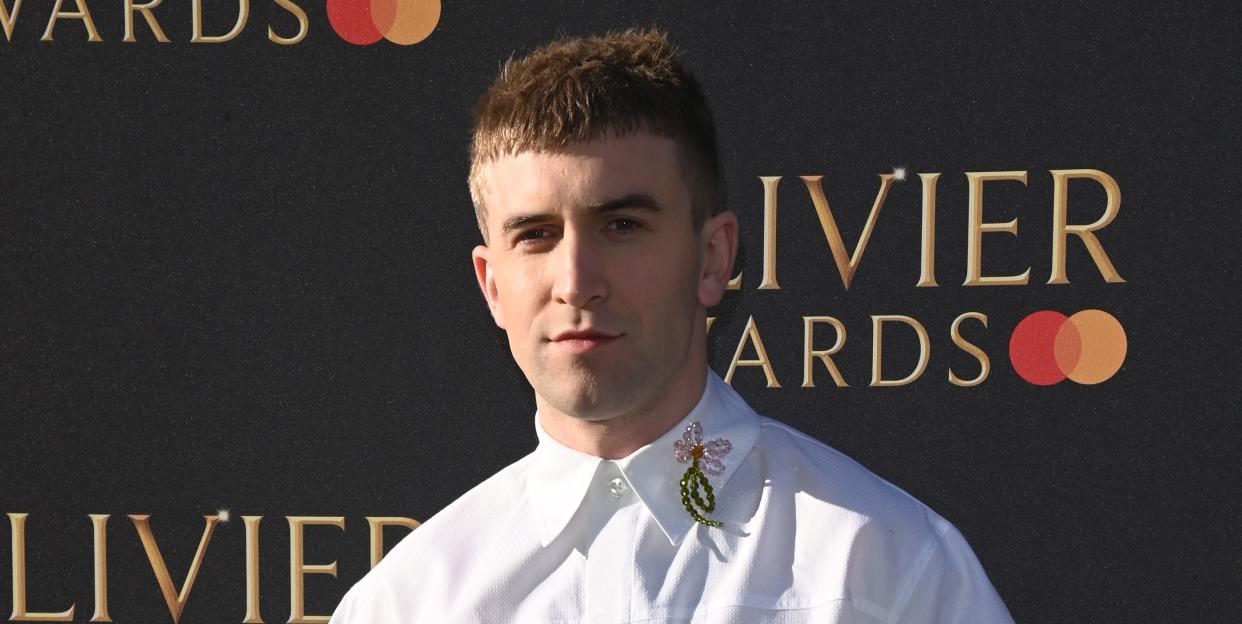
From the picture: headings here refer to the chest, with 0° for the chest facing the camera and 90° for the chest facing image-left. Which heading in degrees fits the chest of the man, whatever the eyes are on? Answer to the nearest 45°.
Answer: approximately 0°
